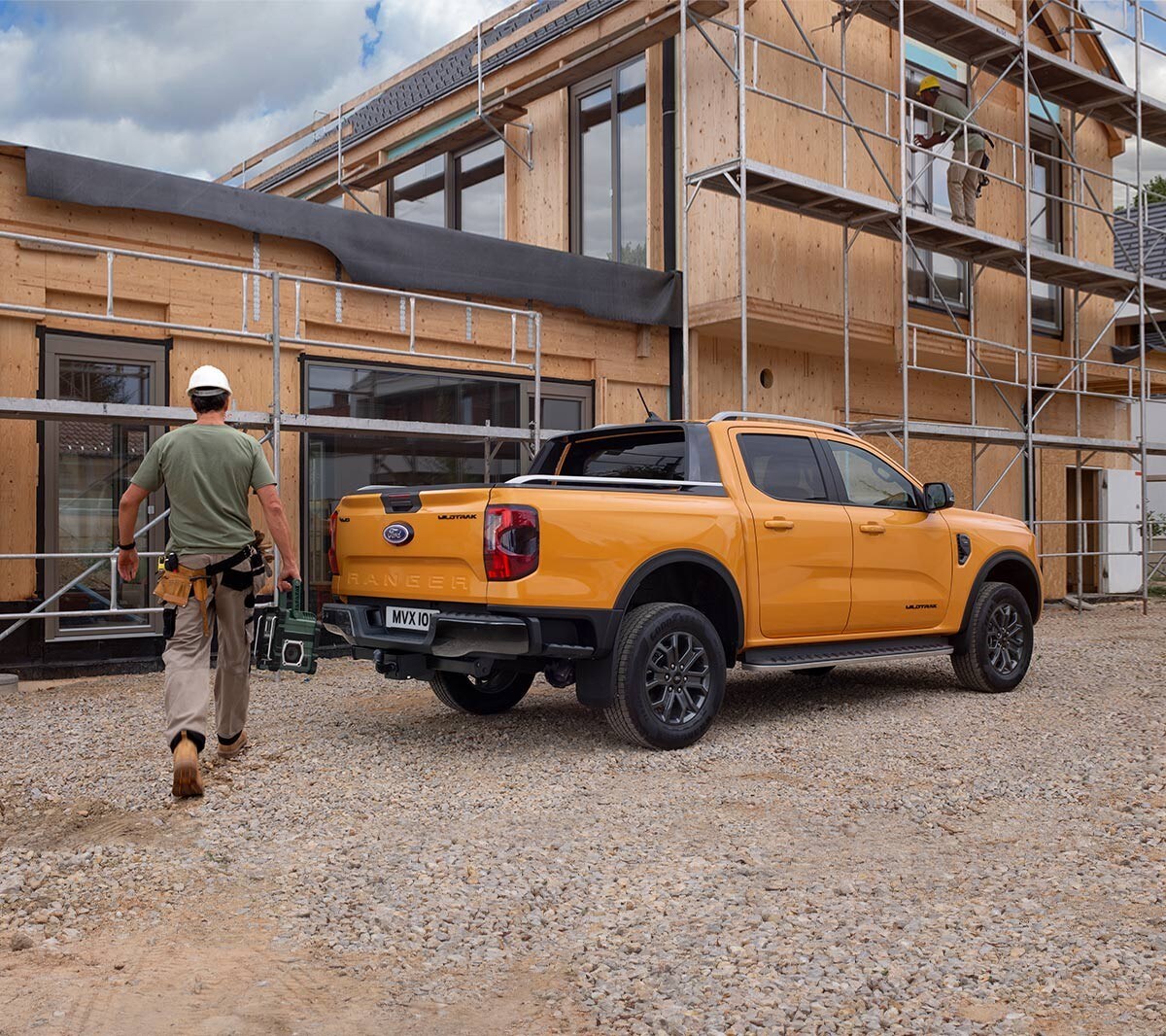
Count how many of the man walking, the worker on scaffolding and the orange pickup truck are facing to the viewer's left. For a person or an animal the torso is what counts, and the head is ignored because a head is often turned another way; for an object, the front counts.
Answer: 1

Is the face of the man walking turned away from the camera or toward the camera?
away from the camera

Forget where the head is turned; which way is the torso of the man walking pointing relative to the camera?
away from the camera

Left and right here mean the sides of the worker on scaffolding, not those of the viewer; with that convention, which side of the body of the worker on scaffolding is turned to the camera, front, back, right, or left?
left

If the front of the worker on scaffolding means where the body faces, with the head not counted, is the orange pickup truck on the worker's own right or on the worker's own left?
on the worker's own left

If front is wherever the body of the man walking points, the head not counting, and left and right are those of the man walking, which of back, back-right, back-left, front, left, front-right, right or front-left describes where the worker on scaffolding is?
front-right

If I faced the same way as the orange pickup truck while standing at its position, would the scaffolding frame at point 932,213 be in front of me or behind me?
in front

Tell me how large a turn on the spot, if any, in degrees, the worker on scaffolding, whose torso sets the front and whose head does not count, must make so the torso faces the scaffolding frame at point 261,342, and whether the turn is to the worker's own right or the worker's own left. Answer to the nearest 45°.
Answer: approximately 45° to the worker's own left

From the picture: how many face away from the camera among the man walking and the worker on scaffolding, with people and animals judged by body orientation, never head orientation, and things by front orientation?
1

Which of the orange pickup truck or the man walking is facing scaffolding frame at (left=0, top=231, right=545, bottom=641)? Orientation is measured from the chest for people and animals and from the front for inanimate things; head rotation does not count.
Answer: the man walking

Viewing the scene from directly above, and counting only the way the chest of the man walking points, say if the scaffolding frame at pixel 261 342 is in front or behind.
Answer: in front

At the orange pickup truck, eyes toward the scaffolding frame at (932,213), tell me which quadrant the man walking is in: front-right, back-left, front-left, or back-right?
back-left

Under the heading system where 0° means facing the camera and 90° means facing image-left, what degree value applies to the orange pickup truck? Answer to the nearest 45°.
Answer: approximately 225°

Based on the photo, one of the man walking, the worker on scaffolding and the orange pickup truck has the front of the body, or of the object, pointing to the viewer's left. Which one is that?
the worker on scaffolding

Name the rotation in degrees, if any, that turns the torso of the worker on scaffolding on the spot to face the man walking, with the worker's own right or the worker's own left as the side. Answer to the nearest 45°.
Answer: approximately 90° to the worker's own left
